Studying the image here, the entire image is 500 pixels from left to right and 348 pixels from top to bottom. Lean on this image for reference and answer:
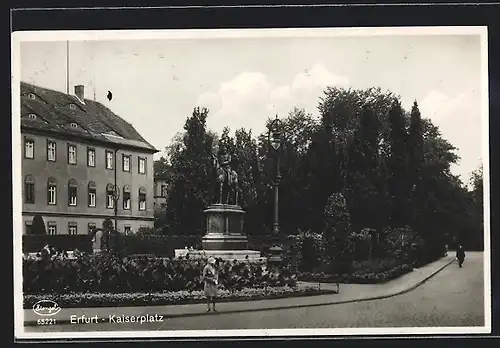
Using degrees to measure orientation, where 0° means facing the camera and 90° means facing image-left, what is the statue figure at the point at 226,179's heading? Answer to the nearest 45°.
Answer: approximately 45°

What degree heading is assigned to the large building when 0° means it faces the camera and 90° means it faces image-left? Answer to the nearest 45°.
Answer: approximately 315°

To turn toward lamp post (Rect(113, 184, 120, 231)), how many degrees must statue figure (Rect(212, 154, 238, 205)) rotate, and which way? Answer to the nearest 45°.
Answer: approximately 45° to its right

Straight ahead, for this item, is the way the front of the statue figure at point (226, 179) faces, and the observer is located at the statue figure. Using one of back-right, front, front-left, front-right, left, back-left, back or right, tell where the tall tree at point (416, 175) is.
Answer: back-left

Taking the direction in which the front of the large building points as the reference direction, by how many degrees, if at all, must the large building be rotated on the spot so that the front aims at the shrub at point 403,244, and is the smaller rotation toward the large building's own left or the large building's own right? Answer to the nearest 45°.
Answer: approximately 45° to the large building's own left
